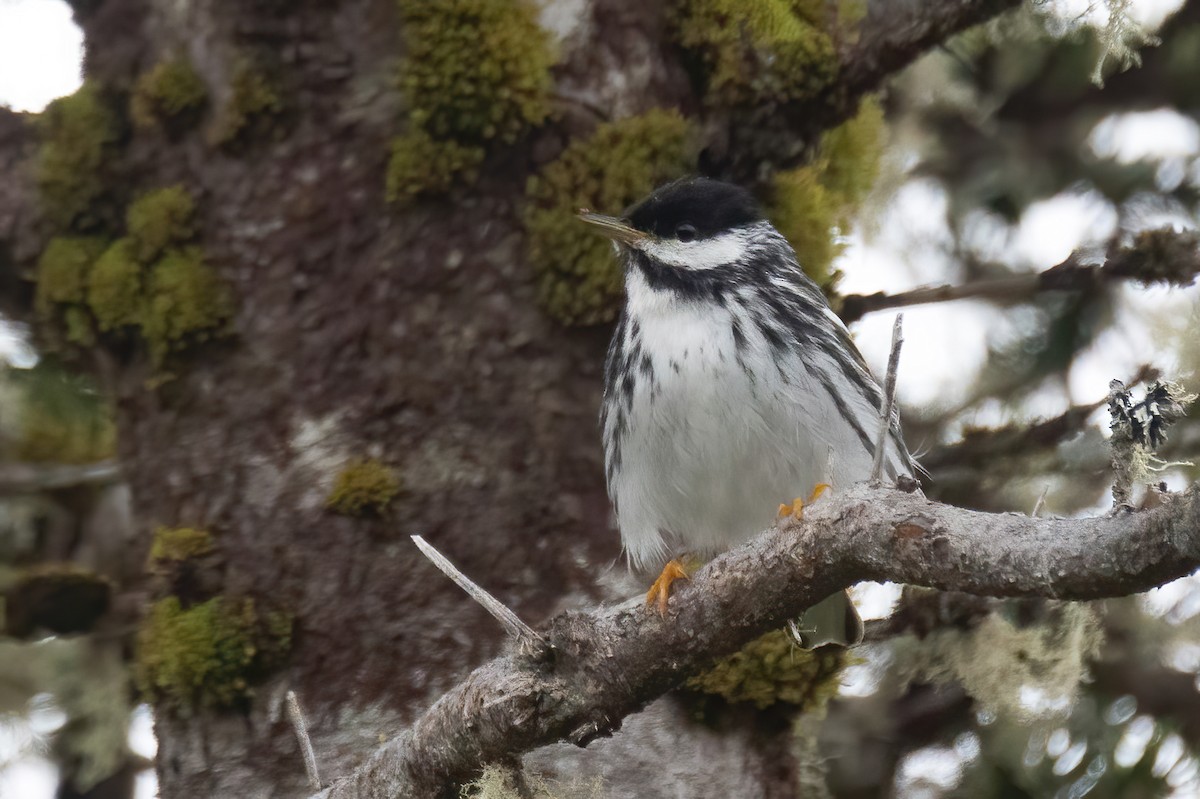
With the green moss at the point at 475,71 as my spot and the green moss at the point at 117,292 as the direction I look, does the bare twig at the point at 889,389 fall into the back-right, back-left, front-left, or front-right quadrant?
back-left

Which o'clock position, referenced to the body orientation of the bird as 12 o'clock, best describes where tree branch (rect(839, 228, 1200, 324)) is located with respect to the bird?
The tree branch is roughly at 7 o'clock from the bird.

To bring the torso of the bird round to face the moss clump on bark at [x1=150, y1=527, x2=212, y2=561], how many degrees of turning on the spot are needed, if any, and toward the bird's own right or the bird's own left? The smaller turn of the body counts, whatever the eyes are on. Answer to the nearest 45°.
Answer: approximately 45° to the bird's own right

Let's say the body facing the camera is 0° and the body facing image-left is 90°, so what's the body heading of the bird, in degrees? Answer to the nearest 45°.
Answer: approximately 45°
